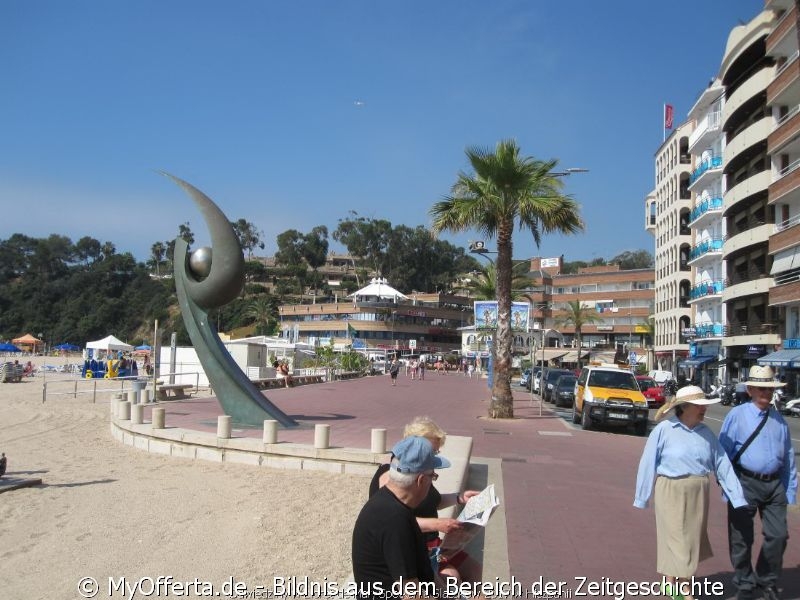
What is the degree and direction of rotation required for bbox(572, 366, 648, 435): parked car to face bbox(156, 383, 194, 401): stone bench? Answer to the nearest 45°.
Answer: approximately 90° to its right

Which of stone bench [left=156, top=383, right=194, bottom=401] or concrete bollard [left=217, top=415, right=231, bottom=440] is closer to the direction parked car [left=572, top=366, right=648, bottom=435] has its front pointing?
the concrete bollard

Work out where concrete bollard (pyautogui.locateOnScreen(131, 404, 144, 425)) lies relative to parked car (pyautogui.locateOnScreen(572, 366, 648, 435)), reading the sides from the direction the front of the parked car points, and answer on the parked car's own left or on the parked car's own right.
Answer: on the parked car's own right

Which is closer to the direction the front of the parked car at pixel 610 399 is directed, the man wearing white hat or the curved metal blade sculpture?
the man wearing white hat

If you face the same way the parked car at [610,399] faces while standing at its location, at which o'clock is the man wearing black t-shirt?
The man wearing black t-shirt is roughly at 12 o'clock from the parked car.

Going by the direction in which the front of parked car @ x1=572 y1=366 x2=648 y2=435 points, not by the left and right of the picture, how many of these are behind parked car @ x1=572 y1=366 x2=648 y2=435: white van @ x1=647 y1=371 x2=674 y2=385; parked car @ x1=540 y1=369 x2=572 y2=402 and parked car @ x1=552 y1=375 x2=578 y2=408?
3

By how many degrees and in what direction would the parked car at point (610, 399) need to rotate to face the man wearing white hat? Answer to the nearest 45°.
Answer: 0° — it already faces them

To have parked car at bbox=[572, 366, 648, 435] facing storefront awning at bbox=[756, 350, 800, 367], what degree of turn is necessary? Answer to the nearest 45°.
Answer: approximately 135° to its left

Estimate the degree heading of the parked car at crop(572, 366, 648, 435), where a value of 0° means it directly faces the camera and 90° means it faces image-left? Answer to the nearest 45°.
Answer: approximately 0°

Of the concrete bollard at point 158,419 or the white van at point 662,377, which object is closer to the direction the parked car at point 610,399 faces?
the concrete bollard

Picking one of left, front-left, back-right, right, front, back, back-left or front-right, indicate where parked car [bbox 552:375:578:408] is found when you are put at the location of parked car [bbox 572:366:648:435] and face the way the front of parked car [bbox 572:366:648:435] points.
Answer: back
